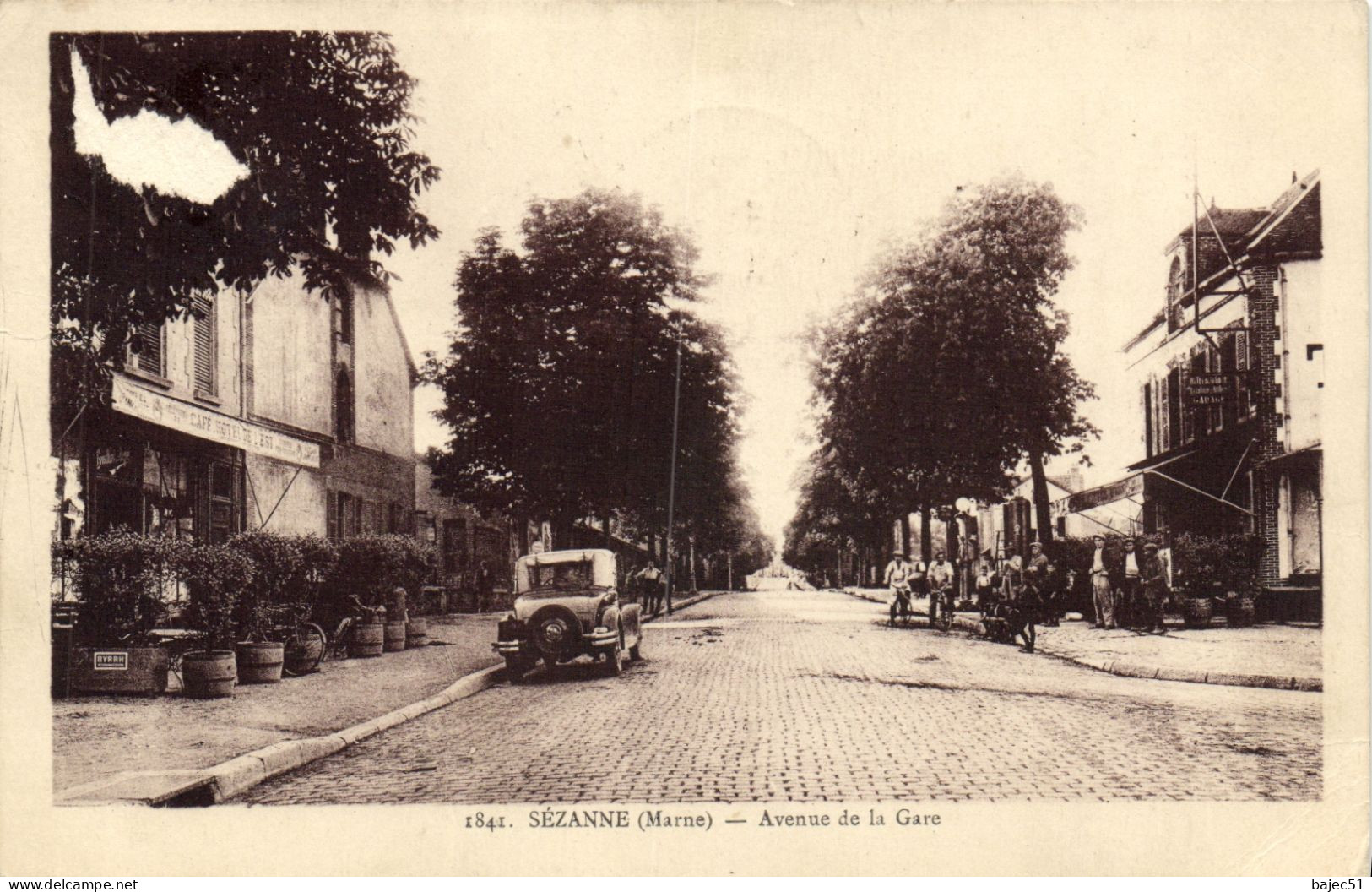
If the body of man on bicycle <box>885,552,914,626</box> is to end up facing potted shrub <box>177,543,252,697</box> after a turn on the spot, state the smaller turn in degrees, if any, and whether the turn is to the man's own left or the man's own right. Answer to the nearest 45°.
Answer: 0° — they already face it

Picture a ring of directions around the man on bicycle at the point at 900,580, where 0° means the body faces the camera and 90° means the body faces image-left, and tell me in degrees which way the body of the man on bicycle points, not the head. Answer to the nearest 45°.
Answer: approximately 0°

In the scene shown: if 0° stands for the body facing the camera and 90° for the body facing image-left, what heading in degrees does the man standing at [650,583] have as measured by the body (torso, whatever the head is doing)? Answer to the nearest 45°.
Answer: approximately 0°
